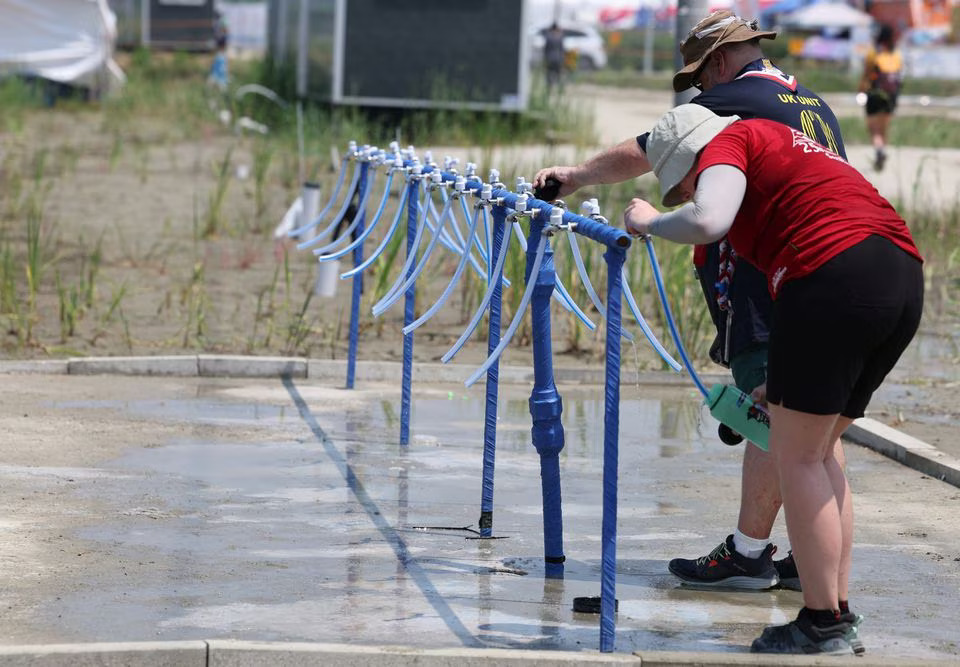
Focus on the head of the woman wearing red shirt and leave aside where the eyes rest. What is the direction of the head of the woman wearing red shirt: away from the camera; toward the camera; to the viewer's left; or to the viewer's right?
to the viewer's left

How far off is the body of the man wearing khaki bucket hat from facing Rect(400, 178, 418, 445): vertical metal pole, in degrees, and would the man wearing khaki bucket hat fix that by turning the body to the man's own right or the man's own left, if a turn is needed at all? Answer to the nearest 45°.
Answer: approximately 45° to the man's own right

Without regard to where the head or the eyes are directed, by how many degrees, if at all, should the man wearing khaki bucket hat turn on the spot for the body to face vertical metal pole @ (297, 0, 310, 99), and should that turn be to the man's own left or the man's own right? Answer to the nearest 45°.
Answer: approximately 90° to the man's own right

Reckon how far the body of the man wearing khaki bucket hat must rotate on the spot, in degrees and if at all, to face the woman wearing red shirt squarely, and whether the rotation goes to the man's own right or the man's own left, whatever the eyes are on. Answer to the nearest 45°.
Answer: approximately 90° to the man's own left

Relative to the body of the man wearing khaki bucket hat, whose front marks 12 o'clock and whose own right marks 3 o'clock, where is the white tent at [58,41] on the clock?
The white tent is roughly at 2 o'clock from the man wearing khaki bucket hat.

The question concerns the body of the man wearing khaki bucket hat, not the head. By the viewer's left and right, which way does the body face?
facing to the left of the viewer

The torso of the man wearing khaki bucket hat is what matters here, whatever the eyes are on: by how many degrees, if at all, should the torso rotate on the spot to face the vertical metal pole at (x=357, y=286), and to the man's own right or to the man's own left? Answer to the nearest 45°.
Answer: approximately 45° to the man's own right

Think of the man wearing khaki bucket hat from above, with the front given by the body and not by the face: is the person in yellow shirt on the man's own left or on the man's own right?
on the man's own right

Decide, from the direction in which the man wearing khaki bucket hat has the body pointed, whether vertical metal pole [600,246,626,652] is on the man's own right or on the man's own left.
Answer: on the man's own left
